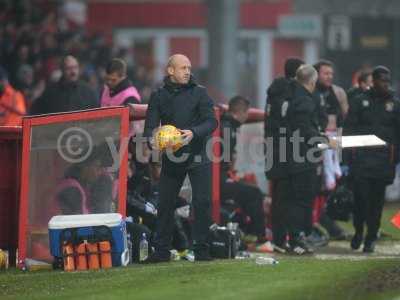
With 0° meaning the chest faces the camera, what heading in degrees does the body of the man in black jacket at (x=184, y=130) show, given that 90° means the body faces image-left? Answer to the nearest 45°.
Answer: approximately 0°

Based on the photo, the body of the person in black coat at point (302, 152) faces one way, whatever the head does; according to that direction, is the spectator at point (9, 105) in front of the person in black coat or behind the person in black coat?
behind

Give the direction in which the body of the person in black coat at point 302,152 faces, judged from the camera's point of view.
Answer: to the viewer's right
